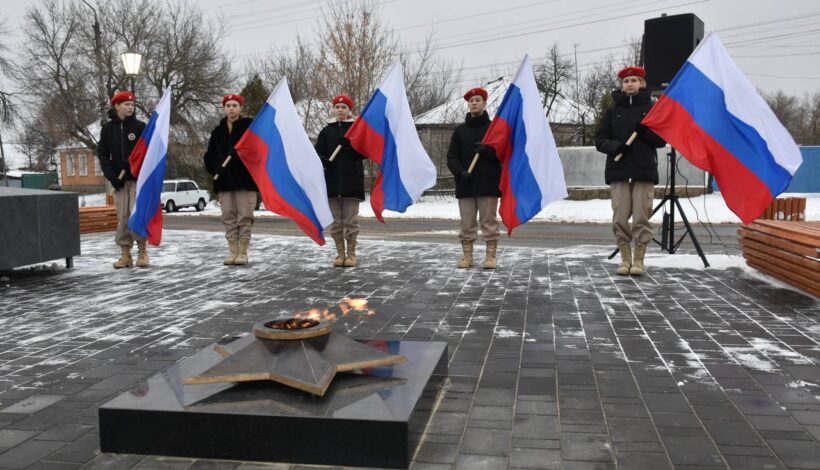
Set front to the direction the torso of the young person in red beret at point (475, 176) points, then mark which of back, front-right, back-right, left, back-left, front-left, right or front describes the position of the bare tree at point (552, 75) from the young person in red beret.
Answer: back

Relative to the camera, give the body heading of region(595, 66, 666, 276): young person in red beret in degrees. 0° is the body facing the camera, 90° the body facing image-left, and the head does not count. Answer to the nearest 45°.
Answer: approximately 0°

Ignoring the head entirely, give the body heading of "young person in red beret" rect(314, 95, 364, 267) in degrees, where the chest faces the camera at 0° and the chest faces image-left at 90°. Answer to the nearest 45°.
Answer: approximately 0°

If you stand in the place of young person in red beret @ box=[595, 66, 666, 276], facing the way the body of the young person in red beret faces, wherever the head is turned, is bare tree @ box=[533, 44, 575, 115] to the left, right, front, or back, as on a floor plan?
back

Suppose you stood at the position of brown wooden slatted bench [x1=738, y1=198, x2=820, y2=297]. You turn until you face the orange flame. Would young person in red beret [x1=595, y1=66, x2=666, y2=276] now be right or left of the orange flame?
right

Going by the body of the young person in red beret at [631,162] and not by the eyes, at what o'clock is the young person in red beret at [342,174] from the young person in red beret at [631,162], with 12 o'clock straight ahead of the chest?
the young person in red beret at [342,174] is roughly at 3 o'clock from the young person in red beret at [631,162].

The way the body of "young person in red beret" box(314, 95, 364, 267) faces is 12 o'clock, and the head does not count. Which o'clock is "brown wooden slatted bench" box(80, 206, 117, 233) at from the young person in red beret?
The brown wooden slatted bench is roughly at 5 o'clock from the young person in red beret.

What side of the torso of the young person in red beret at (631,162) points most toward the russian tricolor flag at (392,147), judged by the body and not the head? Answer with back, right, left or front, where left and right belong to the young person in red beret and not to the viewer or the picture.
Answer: right

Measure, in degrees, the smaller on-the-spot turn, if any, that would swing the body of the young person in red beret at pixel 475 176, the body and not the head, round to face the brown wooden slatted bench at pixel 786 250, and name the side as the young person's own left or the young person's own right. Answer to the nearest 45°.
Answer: approximately 90° to the young person's own left
